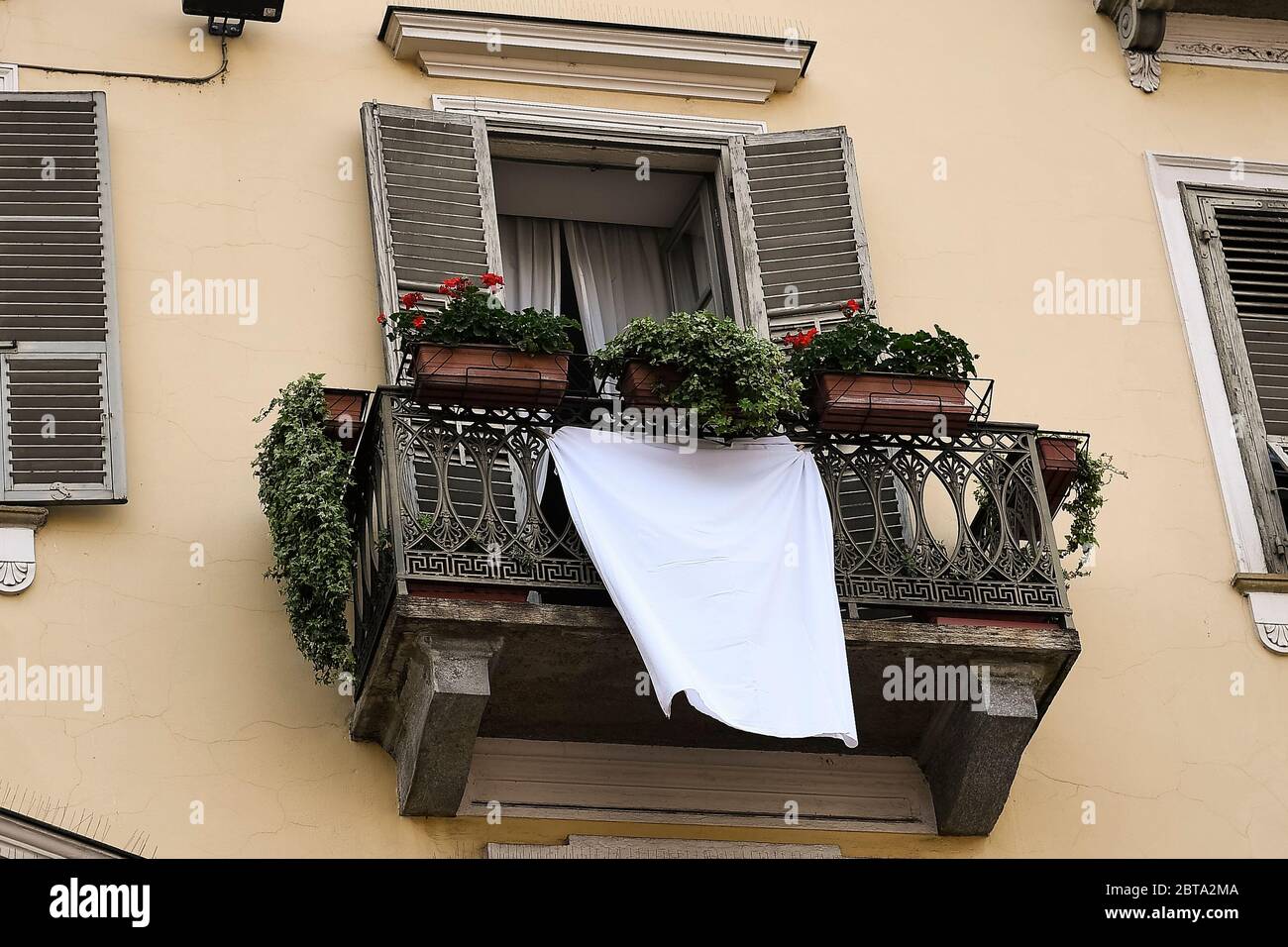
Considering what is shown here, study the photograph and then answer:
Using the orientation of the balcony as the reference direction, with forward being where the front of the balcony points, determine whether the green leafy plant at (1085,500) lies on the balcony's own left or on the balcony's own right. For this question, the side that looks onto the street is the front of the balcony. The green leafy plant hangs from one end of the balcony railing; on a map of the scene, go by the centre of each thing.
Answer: on the balcony's own left

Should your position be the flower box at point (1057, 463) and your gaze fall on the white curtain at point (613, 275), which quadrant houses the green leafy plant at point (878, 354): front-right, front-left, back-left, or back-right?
front-left

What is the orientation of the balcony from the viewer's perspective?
toward the camera
